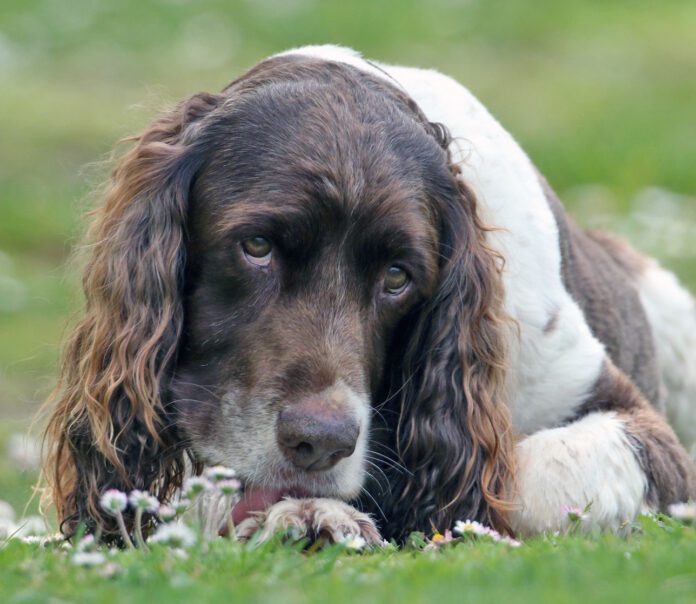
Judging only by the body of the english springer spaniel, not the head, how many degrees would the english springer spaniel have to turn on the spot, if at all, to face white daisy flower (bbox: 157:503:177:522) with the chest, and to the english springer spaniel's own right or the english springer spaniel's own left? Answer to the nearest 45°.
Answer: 0° — it already faces it

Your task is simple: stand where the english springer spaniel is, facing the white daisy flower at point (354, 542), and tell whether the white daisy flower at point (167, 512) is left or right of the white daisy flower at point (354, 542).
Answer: right

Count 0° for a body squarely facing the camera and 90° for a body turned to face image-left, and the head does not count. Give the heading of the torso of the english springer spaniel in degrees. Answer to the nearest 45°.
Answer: approximately 45°
